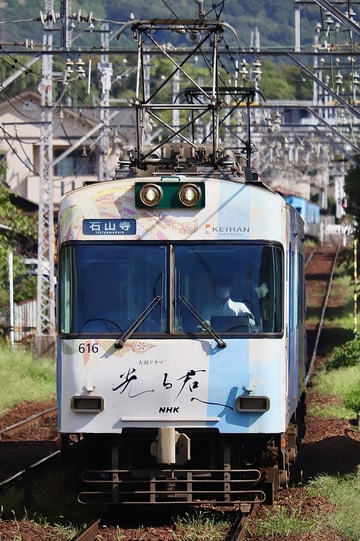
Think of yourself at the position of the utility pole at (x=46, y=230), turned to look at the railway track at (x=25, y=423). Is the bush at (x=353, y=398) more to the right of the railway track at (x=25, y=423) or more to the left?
left

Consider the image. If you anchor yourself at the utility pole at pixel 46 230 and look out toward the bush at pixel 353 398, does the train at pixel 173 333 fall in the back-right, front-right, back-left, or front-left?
front-right

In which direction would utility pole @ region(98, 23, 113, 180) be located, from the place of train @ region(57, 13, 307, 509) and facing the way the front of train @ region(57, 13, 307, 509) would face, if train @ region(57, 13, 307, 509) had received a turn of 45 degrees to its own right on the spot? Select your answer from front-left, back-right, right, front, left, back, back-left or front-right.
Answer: back-right

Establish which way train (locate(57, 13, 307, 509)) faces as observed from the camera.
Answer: facing the viewer

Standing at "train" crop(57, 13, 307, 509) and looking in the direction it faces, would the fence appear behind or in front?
behind

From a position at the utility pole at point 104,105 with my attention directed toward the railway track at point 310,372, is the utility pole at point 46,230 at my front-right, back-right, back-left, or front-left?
front-right
